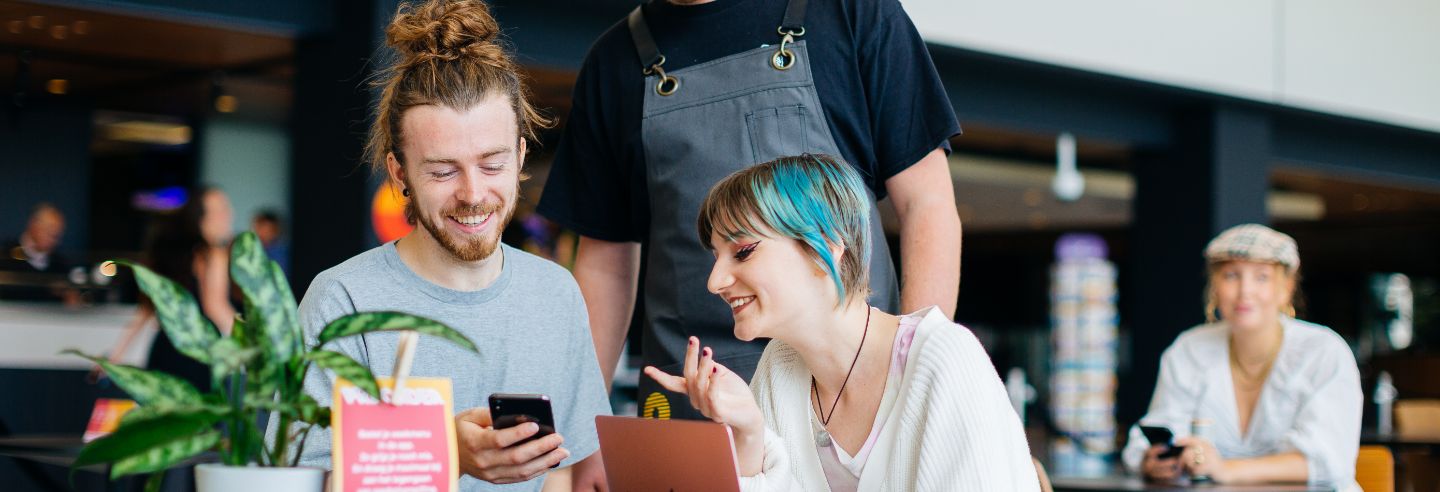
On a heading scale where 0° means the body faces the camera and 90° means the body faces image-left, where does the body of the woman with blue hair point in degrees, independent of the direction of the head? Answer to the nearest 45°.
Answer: approximately 45°

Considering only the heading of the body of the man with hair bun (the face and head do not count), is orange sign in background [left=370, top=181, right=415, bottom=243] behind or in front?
behind

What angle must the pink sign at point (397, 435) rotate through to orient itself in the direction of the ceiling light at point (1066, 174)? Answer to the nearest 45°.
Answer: approximately 135° to its left
